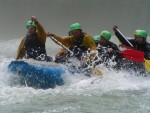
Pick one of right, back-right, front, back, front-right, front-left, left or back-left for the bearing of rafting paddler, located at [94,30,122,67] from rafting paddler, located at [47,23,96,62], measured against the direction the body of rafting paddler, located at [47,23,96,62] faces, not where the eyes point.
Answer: left

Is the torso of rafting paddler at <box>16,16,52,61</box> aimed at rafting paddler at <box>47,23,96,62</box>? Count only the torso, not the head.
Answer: no

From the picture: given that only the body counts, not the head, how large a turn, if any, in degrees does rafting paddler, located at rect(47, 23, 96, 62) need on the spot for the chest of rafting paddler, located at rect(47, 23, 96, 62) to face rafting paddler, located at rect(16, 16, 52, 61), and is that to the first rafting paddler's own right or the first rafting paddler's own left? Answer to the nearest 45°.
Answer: approximately 90° to the first rafting paddler's own right

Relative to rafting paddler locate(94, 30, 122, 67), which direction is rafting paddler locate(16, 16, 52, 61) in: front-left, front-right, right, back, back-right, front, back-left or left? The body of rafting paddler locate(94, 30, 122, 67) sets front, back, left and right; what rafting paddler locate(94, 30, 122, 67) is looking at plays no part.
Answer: front-right

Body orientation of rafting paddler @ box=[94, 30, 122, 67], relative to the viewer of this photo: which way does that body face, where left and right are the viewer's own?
facing the viewer and to the left of the viewer

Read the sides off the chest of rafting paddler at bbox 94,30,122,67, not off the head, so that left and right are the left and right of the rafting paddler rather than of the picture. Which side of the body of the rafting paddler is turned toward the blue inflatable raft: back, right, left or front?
front

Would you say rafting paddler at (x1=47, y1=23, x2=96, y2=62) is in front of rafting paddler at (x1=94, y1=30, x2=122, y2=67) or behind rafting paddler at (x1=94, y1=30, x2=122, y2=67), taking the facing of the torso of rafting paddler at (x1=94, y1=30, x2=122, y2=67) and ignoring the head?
in front

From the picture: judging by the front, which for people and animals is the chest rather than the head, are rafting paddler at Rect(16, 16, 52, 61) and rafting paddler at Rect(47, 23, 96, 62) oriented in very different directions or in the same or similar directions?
same or similar directions

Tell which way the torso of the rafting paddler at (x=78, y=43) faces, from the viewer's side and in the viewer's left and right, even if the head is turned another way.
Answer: facing the viewer
